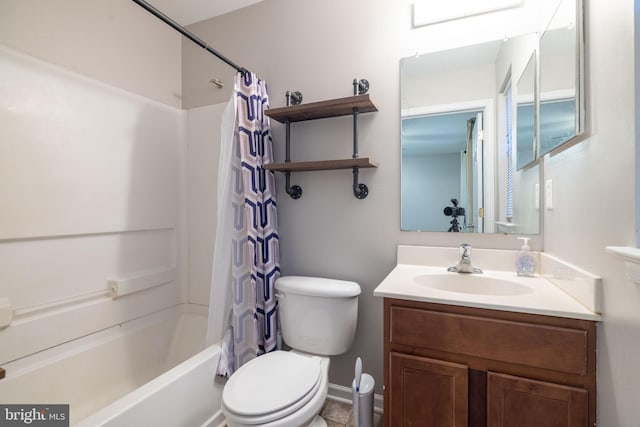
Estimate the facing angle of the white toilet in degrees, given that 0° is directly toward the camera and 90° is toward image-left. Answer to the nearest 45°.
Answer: approximately 45°

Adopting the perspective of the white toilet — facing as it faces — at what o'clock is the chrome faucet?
The chrome faucet is roughly at 8 o'clock from the white toilet.

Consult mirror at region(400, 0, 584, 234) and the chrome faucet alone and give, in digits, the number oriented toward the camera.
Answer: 2

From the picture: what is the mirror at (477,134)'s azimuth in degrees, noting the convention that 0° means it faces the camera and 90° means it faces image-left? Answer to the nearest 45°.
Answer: approximately 0°
